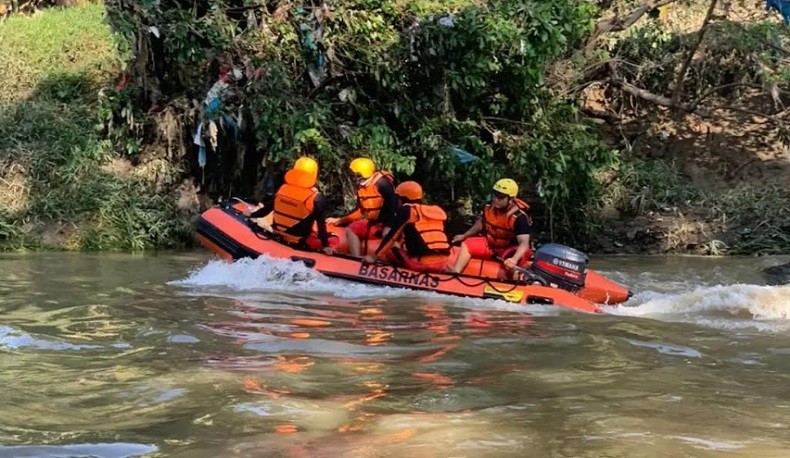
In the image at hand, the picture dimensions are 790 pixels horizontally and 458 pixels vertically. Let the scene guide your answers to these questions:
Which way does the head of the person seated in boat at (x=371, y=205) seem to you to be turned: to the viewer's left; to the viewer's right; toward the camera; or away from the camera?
to the viewer's left

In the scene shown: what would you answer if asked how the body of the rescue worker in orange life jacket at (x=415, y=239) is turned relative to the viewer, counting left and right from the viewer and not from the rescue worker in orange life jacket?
facing away from the viewer and to the left of the viewer

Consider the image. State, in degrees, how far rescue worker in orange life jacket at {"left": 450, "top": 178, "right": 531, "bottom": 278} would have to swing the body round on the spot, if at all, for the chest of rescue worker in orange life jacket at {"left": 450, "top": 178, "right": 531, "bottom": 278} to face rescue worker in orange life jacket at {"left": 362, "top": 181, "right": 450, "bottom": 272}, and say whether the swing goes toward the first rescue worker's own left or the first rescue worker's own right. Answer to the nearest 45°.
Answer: approximately 45° to the first rescue worker's own right

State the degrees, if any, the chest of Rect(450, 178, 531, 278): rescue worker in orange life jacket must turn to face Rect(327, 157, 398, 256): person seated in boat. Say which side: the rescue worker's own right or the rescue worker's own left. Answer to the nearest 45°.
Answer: approximately 45° to the rescue worker's own right

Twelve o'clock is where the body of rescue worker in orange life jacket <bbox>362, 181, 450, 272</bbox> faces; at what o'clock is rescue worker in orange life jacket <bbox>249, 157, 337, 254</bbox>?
rescue worker in orange life jacket <bbox>249, 157, 337, 254</bbox> is roughly at 11 o'clock from rescue worker in orange life jacket <bbox>362, 181, 450, 272</bbox>.

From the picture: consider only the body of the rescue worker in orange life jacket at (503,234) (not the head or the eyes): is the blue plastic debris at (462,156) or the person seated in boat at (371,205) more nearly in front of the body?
the person seated in boat

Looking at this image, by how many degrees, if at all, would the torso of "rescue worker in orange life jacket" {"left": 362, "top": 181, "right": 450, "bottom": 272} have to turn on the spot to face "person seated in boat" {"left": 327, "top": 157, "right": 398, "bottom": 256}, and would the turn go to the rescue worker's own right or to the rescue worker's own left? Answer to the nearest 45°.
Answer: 0° — they already face them
